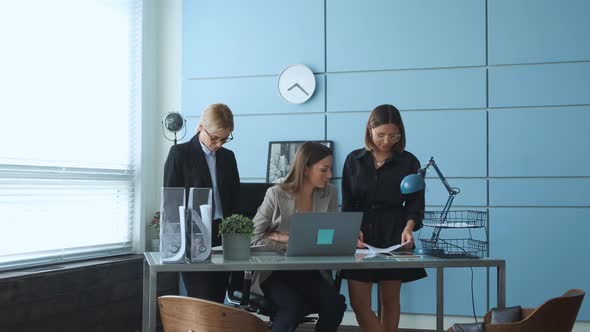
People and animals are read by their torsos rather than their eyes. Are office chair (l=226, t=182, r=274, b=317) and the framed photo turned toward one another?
no

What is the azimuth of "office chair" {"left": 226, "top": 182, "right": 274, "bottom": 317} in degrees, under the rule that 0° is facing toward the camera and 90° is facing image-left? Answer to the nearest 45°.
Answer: approximately 315°

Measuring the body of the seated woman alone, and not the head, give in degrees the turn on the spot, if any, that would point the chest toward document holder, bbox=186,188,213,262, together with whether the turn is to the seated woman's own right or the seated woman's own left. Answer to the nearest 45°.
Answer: approximately 90° to the seated woman's own right

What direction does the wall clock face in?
toward the camera

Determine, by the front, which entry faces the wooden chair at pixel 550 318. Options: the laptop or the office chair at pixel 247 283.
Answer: the office chair

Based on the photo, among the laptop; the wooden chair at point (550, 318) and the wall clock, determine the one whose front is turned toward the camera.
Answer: the wall clock

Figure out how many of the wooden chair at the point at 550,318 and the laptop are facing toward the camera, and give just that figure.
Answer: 0

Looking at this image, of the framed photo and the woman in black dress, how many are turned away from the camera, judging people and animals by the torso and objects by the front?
0

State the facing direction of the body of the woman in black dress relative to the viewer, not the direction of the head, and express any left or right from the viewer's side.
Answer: facing the viewer

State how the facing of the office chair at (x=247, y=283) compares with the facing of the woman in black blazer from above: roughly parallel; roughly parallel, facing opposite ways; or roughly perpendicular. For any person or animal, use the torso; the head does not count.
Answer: roughly parallel

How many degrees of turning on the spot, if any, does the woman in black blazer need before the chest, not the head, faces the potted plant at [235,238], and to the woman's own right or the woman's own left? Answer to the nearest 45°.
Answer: approximately 45° to the woman's own right

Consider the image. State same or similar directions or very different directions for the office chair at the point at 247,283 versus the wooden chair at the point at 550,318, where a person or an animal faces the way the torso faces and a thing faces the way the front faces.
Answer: very different directions

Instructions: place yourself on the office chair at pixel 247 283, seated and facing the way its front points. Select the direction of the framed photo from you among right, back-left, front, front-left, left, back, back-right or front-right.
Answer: back-left

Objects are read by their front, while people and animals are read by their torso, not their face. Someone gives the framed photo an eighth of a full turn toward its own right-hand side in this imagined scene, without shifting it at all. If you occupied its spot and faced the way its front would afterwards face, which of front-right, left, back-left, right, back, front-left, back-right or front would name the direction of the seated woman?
front-left

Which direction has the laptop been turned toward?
away from the camera

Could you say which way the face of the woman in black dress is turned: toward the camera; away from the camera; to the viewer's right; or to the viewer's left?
toward the camera
